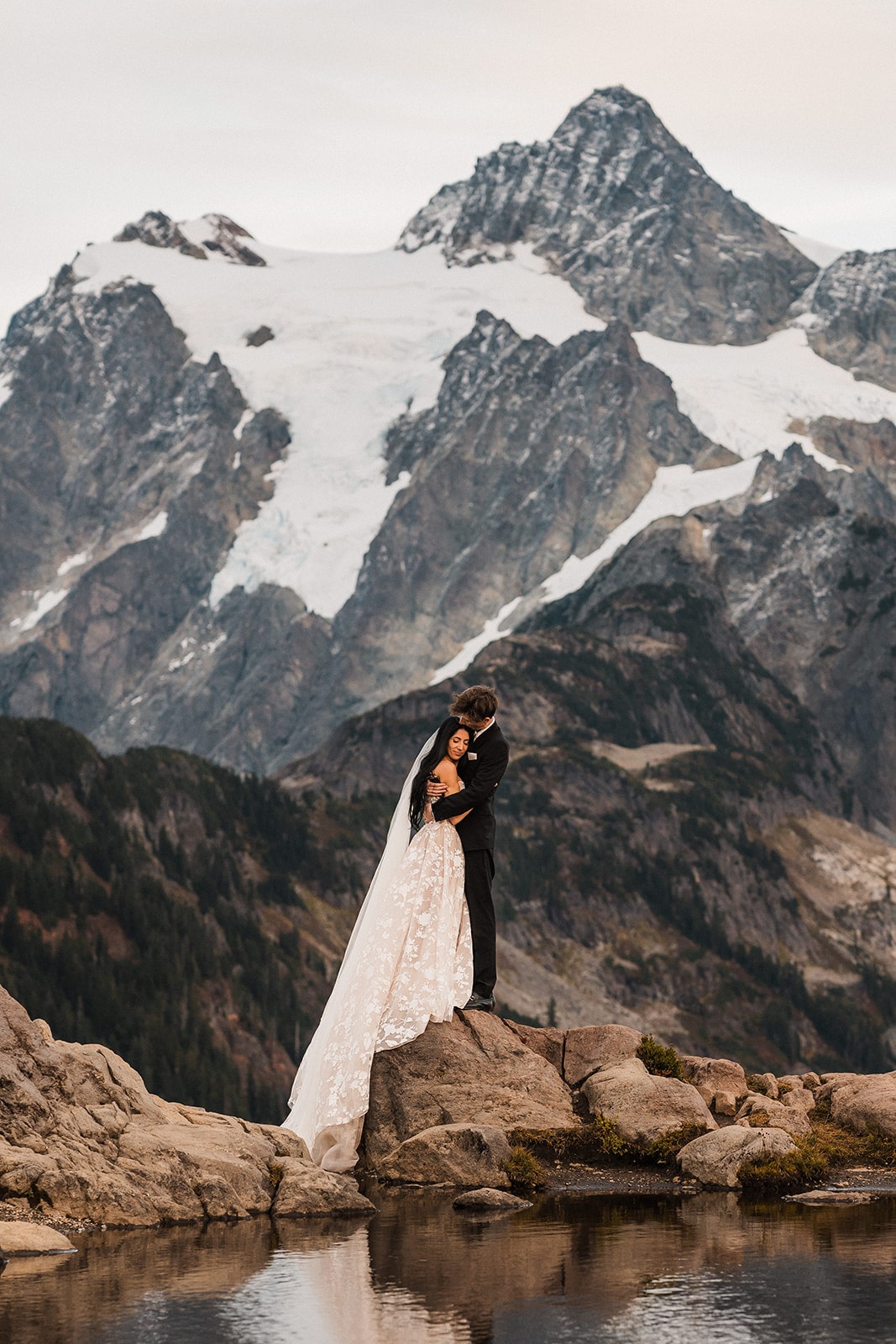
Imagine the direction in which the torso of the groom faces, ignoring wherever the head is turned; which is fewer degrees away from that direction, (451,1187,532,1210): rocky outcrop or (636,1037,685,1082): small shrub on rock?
the rocky outcrop

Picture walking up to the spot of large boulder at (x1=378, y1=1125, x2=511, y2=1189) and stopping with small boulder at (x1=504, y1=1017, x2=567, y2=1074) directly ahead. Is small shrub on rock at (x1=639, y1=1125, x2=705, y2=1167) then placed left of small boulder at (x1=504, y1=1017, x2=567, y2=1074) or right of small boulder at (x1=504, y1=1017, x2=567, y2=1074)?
right

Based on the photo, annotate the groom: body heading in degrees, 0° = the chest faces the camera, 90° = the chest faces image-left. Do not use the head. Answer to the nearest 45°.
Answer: approximately 90°

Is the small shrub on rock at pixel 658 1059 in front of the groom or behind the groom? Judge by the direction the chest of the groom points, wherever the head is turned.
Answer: behind

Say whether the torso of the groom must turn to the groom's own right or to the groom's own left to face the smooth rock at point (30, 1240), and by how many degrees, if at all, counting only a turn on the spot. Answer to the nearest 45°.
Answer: approximately 45° to the groom's own left
